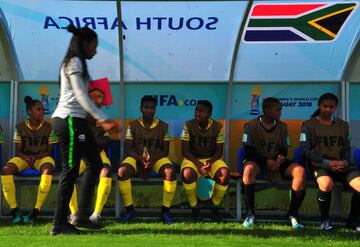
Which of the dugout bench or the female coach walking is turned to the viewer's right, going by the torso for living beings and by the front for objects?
the female coach walking

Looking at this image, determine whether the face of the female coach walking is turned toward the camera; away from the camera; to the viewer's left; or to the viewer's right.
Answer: to the viewer's right

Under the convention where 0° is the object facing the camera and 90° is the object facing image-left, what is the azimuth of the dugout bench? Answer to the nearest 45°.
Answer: approximately 0°

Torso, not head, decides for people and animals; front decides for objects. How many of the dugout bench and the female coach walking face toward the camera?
1

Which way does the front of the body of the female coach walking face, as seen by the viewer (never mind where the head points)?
to the viewer's right

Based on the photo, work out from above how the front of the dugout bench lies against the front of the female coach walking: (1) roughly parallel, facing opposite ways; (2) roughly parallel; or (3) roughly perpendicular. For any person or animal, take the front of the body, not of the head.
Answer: roughly perpendicular
